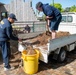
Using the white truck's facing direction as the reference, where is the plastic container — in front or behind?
behind

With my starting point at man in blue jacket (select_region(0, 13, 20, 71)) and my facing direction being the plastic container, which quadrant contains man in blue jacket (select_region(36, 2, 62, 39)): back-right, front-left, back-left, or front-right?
front-left

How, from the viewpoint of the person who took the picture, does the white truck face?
facing away from the viewer and to the right of the viewer

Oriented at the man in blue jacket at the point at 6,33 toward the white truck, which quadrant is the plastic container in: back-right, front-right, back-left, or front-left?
front-right

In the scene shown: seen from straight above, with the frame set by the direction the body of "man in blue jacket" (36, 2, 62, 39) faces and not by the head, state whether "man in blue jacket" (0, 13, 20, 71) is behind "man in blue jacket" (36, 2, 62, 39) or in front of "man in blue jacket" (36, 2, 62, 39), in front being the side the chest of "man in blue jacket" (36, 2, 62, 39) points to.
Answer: in front

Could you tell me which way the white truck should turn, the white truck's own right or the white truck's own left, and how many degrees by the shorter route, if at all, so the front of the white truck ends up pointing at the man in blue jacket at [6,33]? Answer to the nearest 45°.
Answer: approximately 180°
